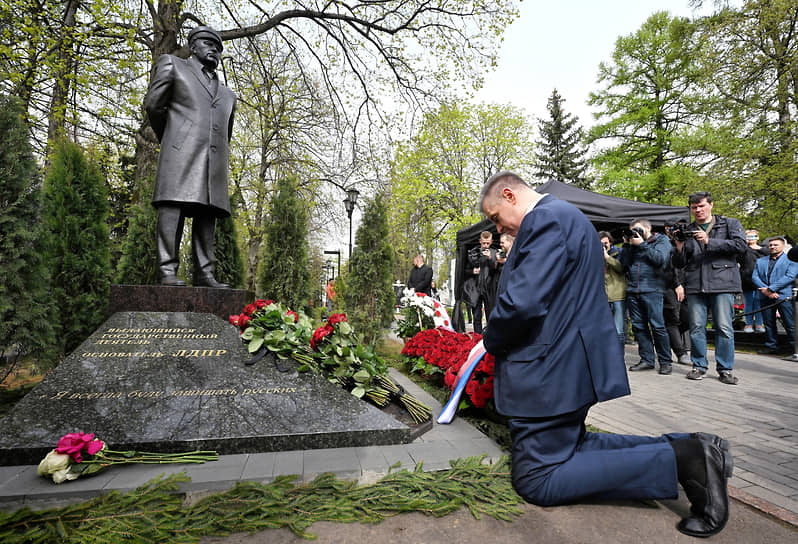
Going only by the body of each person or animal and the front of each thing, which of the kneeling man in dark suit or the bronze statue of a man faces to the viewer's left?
the kneeling man in dark suit

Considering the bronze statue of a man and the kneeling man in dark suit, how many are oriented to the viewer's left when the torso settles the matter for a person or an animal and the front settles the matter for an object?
1

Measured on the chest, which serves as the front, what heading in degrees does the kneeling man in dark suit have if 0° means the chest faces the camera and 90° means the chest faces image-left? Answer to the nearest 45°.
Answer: approximately 90°

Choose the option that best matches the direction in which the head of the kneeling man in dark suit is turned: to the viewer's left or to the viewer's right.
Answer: to the viewer's left

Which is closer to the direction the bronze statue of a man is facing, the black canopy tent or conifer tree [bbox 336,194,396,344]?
the black canopy tent

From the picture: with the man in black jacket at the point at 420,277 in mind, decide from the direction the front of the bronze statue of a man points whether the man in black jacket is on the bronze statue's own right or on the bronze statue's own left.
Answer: on the bronze statue's own left

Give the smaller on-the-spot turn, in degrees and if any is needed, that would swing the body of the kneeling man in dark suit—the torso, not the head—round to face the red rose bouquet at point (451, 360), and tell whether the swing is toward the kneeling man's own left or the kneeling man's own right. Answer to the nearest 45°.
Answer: approximately 45° to the kneeling man's own right

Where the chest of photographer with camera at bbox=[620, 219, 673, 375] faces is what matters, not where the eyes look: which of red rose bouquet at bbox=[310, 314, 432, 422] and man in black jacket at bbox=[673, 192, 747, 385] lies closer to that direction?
the red rose bouquet

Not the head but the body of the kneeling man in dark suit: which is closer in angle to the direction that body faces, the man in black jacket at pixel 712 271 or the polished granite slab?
the polished granite slab

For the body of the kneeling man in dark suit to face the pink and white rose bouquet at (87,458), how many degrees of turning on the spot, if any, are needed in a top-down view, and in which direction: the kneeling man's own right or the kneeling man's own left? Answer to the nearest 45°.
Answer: approximately 45° to the kneeling man's own left

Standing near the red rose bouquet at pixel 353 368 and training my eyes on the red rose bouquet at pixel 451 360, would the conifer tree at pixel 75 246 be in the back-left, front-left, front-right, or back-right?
back-left
